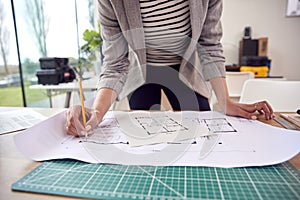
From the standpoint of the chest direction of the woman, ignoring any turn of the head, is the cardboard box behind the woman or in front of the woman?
behind

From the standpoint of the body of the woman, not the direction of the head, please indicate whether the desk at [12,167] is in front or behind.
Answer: in front

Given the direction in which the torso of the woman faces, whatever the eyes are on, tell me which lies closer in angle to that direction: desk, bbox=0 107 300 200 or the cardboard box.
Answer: the desk

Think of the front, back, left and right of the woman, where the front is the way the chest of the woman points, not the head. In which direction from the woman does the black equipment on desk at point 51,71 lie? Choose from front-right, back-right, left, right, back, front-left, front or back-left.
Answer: back-right

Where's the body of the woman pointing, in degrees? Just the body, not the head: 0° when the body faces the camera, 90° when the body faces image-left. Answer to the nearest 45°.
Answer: approximately 0°

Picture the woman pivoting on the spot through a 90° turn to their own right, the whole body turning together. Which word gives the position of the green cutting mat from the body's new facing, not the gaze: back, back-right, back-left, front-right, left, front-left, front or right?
left
